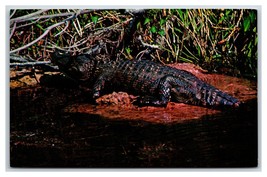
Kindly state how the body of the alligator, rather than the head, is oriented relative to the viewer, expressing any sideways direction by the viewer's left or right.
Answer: facing to the left of the viewer

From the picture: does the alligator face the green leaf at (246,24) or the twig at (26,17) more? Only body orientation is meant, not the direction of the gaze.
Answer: the twig
